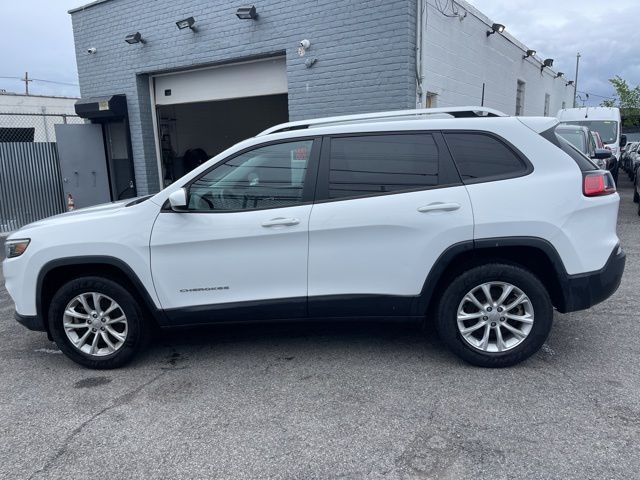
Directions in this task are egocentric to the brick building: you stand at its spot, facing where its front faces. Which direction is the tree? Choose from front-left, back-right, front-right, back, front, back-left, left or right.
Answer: back

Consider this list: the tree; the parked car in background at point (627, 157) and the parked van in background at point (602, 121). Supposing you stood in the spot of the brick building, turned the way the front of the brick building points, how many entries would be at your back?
3

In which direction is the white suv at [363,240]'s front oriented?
to the viewer's left

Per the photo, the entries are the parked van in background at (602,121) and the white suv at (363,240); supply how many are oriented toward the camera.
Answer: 1

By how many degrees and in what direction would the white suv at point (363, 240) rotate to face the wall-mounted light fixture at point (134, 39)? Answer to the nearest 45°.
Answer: approximately 45° to its right

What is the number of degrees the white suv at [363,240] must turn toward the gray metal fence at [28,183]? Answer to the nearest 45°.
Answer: approximately 45° to its right

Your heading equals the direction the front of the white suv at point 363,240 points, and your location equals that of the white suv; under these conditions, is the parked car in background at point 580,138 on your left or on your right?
on your right

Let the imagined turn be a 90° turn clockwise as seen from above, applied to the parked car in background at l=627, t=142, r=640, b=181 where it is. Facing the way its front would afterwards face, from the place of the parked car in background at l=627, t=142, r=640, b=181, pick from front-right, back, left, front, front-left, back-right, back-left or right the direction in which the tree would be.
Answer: front-right

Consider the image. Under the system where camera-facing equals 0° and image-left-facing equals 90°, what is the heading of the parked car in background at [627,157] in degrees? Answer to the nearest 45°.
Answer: approximately 45°
